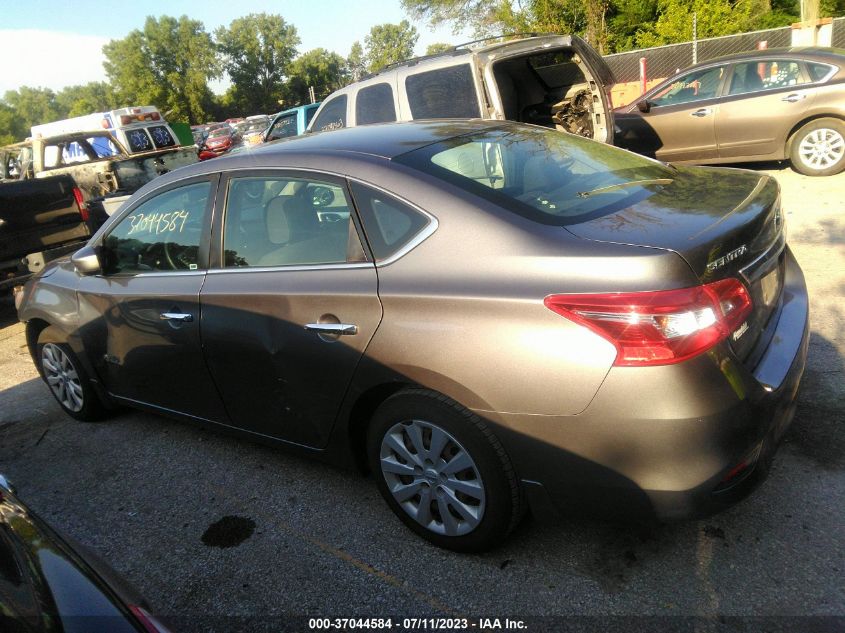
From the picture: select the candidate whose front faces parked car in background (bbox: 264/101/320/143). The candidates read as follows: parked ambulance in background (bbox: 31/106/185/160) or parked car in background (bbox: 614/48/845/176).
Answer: parked car in background (bbox: 614/48/845/176)

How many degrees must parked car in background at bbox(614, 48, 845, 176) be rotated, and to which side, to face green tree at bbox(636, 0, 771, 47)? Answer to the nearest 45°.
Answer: approximately 90° to its right

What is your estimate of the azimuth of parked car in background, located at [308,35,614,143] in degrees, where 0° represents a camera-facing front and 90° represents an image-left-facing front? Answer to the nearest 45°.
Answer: approximately 135°

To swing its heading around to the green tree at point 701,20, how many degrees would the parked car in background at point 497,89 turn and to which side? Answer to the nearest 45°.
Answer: approximately 90° to its right

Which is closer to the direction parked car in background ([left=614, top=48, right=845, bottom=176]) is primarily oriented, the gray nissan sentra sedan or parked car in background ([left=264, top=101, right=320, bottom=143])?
the parked car in background

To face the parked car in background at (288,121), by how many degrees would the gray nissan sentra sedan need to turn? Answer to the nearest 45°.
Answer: approximately 45° to its right

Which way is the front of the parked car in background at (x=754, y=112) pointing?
to the viewer's left

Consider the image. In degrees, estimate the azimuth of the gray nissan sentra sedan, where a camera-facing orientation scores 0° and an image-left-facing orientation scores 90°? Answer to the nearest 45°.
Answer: approximately 135°

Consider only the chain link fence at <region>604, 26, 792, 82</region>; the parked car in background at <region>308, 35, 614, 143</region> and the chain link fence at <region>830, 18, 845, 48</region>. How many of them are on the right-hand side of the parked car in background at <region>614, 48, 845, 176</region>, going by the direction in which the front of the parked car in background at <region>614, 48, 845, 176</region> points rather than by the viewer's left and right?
2
